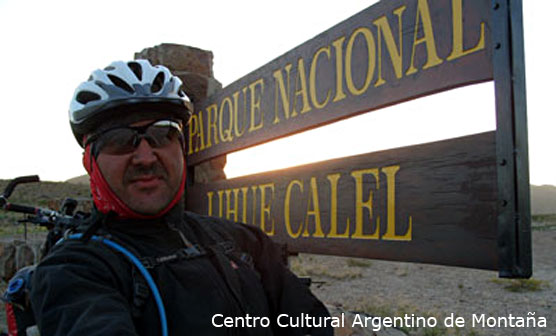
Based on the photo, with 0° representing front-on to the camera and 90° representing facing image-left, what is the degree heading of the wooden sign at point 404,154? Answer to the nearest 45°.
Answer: approximately 45°
